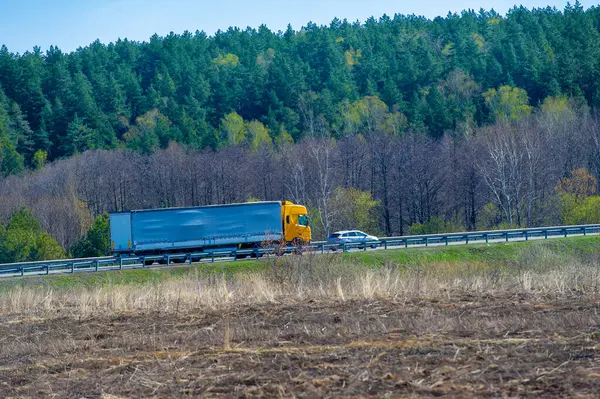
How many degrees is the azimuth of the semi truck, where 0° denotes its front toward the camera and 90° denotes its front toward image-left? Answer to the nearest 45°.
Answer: approximately 225°
